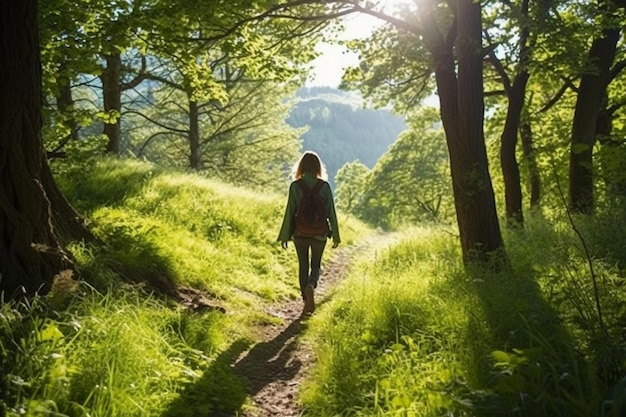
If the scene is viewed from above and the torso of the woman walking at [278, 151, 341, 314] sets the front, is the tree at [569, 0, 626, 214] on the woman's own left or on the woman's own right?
on the woman's own right

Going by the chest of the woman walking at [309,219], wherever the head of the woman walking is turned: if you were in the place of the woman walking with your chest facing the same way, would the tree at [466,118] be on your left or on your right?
on your right

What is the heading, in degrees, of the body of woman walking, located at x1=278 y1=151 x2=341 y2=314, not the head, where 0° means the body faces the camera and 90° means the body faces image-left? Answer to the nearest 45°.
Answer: approximately 180°
